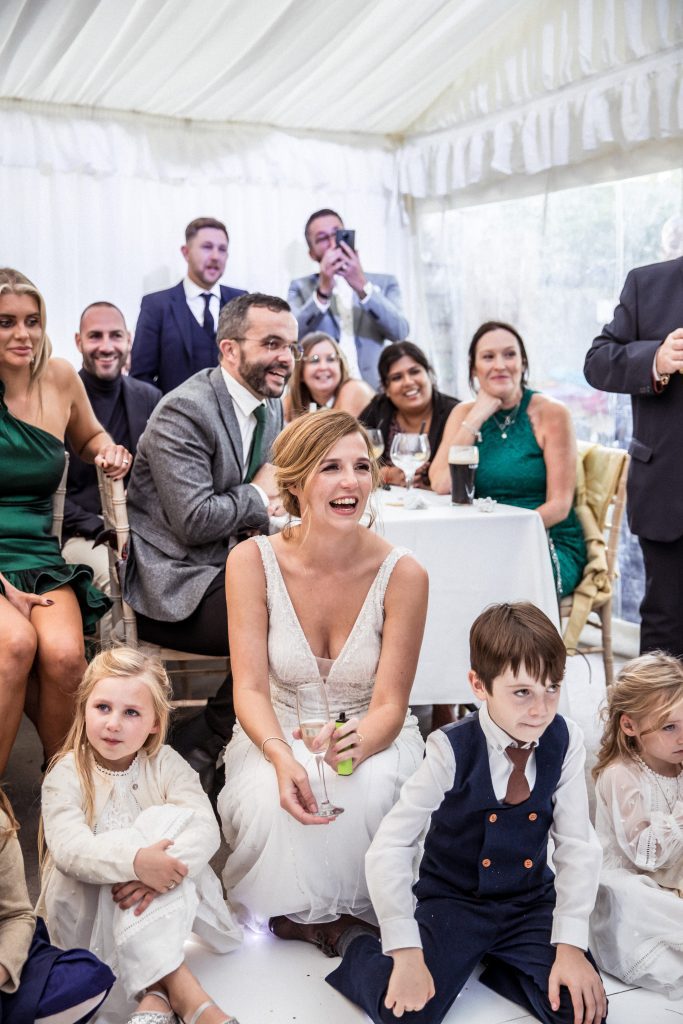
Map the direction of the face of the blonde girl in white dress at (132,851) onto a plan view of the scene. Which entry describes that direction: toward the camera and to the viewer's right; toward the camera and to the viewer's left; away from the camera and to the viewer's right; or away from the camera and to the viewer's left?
toward the camera and to the viewer's right

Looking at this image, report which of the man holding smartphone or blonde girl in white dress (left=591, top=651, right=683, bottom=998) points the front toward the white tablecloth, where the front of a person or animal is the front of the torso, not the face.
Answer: the man holding smartphone

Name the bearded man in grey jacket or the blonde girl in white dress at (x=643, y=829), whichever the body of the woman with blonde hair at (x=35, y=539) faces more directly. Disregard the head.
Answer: the blonde girl in white dress

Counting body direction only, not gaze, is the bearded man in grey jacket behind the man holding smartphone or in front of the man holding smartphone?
in front

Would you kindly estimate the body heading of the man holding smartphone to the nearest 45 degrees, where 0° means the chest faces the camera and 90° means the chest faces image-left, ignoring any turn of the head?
approximately 0°

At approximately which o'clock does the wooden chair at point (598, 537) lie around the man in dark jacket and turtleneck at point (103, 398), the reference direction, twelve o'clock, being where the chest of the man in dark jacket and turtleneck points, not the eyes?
The wooden chair is roughly at 10 o'clock from the man in dark jacket and turtleneck.

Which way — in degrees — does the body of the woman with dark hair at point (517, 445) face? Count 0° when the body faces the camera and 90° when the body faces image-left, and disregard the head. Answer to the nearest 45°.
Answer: approximately 45°

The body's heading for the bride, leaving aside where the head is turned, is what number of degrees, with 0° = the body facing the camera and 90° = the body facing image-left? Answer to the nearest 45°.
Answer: approximately 0°
